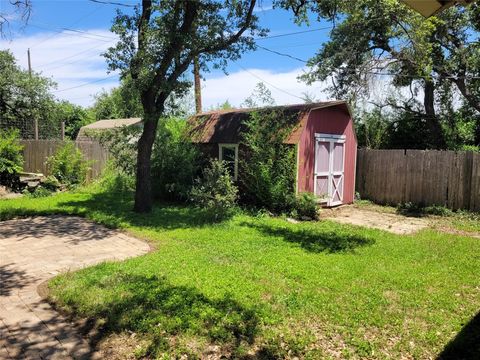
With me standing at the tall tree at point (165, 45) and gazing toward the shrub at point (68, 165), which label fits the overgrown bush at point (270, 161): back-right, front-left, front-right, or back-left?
back-right

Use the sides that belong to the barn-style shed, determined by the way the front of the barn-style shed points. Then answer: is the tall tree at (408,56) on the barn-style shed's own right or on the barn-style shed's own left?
on the barn-style shed's own left

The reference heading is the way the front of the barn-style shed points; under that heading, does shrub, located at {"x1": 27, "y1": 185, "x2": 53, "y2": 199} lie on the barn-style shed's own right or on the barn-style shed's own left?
on the barn-style shed's own right

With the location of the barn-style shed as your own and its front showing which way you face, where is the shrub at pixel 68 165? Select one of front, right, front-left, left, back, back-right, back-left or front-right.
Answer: back-right

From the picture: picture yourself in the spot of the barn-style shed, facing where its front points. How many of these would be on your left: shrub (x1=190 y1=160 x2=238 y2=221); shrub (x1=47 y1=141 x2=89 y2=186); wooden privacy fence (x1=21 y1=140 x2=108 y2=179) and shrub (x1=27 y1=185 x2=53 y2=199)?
0

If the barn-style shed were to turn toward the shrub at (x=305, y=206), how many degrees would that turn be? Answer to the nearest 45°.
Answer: approximately 45° to its right

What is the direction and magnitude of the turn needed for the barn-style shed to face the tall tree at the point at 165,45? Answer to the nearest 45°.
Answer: approximately 90° to its right

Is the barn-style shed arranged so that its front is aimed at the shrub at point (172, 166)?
no

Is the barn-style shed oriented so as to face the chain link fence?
no

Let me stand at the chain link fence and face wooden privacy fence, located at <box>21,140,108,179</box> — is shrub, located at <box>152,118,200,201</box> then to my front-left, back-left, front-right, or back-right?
front-left

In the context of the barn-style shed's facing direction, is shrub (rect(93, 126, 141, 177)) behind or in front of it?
behind

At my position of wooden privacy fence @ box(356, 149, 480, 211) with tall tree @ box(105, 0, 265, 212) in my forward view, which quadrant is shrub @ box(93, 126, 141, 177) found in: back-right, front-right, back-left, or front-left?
front-right

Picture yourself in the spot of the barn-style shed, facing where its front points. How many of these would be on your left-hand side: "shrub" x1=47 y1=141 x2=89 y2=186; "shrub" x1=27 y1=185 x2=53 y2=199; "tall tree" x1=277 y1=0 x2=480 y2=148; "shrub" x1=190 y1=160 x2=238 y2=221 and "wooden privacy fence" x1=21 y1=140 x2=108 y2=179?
1

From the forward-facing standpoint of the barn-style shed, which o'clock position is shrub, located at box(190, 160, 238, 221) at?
The shrub is roughly at 3 o'clock from the barn-style shed.

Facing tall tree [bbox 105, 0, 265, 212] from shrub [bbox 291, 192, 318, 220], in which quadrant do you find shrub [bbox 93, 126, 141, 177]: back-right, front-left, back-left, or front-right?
front-right

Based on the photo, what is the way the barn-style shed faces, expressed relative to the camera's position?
facing the viewer and to the right of the viewer
